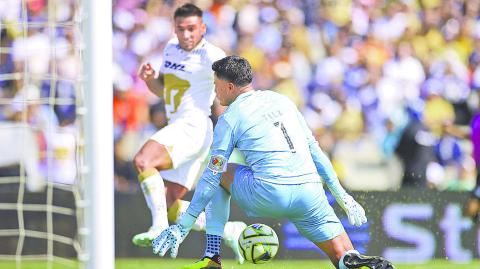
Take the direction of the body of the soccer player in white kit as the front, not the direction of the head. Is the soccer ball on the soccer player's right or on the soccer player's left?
on the soccer player's left

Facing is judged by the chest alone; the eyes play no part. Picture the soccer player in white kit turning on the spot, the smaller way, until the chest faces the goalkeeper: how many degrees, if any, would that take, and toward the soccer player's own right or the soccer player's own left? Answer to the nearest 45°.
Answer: approximately 45° to the soccer player's own left

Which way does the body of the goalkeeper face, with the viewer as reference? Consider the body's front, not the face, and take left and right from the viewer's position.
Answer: facing away from the viewer and to the left of the viewer

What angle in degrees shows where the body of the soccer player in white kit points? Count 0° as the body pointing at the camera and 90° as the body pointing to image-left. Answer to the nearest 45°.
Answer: approximately 45°

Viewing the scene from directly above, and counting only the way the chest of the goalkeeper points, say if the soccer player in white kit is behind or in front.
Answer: in front

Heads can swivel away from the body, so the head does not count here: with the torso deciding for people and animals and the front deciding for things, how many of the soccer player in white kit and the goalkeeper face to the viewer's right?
0
